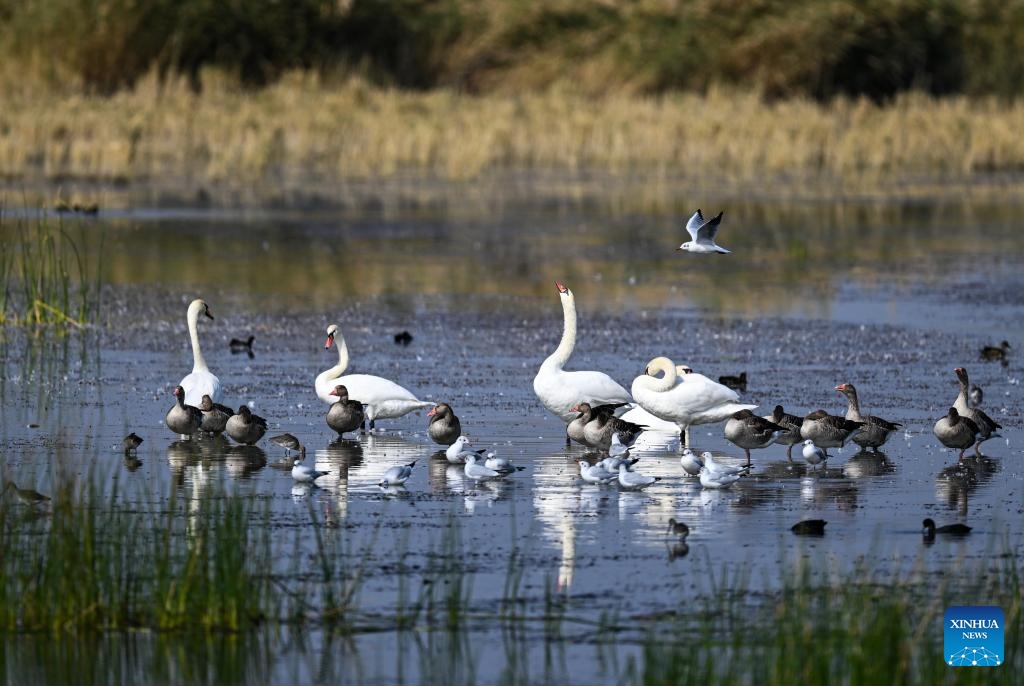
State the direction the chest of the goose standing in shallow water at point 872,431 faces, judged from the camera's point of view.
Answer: to the viewer's left

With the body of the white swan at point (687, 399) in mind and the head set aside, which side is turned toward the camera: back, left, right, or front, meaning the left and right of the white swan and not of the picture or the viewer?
left

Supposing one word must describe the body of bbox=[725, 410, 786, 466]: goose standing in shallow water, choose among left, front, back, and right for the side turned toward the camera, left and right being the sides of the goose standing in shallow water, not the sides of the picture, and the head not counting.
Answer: left

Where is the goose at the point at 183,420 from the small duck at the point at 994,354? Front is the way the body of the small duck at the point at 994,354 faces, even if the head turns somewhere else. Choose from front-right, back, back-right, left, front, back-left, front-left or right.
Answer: back-right

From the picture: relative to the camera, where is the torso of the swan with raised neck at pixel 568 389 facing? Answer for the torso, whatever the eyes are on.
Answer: to the viewer's left

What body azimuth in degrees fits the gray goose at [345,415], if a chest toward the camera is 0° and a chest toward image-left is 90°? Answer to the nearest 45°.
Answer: approximately 45°

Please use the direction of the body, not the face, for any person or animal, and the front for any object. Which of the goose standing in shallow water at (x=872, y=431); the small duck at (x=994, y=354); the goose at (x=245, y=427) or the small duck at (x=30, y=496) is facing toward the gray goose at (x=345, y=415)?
the goose standing in shallow water

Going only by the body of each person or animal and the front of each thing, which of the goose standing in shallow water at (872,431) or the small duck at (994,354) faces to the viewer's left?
the goose standing in shallow water

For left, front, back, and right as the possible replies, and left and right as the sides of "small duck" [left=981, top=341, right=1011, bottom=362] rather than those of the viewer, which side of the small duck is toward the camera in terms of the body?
right

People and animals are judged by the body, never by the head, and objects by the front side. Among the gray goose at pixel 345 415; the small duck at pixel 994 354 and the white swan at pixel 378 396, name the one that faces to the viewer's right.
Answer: the small duck at pixel 994 354
